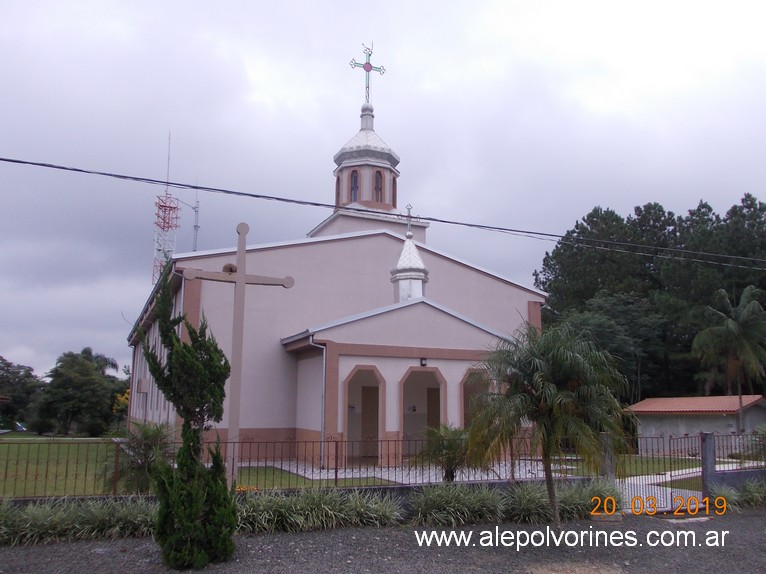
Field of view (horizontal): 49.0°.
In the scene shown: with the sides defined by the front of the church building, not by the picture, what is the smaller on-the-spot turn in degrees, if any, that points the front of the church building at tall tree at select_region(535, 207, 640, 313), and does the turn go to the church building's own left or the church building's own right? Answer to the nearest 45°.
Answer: approximately 90° to the church building's own left

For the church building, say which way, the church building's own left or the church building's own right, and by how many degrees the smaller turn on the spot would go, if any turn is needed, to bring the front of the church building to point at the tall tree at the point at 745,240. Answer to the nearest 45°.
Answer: approximately 90° to the church building's own left

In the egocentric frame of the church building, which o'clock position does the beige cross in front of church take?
The beige cross in front of church is roughly at 2 o'clock from the church building.

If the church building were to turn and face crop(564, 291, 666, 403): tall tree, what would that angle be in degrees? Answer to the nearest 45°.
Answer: approximately 90° to its left

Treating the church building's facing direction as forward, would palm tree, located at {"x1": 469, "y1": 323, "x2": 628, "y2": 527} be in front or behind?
in front

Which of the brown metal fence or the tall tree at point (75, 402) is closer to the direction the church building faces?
the brown metal fence

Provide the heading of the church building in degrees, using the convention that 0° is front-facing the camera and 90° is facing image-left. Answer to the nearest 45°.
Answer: approximately 315°

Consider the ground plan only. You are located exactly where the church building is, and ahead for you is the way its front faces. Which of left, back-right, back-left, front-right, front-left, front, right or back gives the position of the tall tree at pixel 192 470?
front-right
